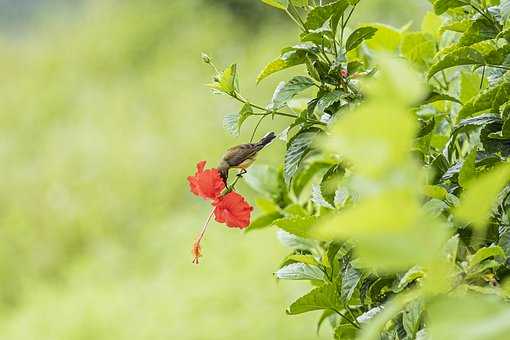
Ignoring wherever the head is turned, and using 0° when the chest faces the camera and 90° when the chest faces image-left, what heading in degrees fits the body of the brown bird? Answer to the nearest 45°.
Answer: approximately 90°
